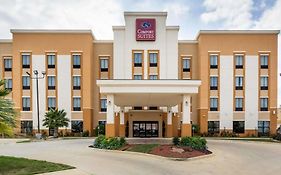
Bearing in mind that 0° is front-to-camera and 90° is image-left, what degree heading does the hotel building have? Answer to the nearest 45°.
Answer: approximately 0°

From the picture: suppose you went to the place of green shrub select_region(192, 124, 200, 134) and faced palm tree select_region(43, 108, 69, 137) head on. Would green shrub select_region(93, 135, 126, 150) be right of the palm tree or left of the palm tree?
left

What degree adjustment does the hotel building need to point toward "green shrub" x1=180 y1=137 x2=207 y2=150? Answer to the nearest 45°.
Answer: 0° — it already faces it
